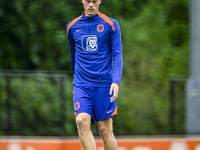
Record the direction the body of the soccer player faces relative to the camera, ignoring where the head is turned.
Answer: toward the camera

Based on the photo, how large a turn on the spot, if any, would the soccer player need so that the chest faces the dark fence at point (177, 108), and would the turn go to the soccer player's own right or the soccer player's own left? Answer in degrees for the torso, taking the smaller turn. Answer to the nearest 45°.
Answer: approximately 135° to the soccer player's own left
